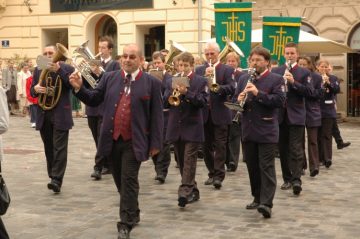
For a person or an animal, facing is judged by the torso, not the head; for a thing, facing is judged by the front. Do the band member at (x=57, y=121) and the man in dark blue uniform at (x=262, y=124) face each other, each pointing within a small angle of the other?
no

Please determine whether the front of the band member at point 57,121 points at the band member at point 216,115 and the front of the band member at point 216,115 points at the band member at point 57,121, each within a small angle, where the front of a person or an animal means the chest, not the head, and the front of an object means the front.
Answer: no

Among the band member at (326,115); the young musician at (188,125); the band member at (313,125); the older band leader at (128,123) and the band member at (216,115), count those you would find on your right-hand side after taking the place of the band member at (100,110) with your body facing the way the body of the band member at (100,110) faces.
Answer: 0

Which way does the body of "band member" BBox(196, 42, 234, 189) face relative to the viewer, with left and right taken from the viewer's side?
facing the viewer

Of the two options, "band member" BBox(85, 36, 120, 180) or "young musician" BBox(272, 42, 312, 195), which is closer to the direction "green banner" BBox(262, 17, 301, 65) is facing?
the young musician

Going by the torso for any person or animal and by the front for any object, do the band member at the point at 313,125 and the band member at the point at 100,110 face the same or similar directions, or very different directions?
same or similar directions

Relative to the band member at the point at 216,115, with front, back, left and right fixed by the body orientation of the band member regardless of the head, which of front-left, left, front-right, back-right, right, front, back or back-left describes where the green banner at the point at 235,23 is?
back

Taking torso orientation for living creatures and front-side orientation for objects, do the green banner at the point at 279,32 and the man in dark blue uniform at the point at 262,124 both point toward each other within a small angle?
no

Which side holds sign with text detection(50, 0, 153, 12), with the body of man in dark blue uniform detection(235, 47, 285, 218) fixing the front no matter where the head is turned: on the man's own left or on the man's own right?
on the man's own right

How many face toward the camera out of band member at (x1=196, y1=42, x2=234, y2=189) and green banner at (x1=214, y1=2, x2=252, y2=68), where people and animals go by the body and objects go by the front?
2

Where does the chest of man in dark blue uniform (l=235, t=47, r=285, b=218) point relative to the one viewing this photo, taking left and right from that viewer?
facing the viewer and to the left of the viewer

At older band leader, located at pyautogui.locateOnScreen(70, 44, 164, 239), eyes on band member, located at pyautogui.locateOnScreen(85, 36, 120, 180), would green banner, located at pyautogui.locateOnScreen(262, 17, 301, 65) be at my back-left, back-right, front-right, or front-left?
front-right

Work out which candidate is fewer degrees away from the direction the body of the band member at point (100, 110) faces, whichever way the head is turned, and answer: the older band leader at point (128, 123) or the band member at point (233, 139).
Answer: the older band leader

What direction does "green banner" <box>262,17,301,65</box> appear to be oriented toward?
toward the camera

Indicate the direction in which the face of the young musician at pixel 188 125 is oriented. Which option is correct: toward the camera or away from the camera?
toward the camera

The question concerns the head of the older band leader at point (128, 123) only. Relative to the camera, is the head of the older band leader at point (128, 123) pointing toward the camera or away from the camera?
toward the camera

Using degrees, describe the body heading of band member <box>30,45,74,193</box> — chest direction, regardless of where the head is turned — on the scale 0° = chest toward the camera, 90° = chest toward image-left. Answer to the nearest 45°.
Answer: approximately 45°

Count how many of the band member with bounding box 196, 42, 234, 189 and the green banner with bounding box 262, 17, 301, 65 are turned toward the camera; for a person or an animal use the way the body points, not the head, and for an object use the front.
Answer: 2

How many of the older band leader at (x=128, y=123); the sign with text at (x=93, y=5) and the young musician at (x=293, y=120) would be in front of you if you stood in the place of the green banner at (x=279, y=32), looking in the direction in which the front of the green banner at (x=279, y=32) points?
2

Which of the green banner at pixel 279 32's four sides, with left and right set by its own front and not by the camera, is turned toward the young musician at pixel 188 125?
front

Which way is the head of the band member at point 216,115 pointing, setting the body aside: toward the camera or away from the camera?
toward the camera
